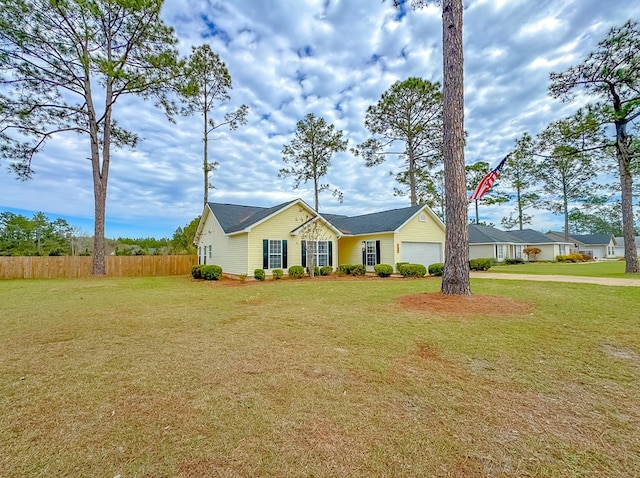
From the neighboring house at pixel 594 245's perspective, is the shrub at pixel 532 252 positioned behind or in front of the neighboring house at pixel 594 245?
in front

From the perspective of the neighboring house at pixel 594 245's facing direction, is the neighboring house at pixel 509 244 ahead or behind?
ahead

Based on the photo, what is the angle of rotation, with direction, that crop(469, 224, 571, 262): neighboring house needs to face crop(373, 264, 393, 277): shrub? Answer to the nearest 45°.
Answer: approximately 45° to its right

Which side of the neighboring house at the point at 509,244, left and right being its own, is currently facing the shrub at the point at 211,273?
right

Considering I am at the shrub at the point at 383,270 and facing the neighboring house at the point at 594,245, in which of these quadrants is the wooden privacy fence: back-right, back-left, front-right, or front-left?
back-left

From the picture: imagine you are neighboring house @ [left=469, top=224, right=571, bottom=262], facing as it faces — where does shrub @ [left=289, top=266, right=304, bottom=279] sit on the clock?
The shrub is roughly at 2 o'clock from the neighboring house.

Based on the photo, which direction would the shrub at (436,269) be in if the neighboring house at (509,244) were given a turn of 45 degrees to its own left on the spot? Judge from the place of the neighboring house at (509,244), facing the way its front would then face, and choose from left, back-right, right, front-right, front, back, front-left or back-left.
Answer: right

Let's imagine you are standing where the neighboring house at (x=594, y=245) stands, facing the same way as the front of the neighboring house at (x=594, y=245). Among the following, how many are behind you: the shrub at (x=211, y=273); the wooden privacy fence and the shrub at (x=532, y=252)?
0

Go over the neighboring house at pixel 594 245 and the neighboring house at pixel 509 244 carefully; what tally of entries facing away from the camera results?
0

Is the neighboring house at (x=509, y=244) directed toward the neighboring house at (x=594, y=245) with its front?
no

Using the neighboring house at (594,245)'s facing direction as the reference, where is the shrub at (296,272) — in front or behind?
in front

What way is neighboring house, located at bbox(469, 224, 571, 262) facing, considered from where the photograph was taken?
facing the viewer and to the right of the viewer
